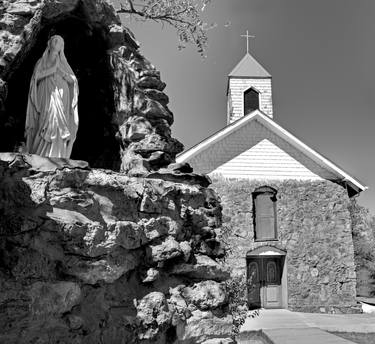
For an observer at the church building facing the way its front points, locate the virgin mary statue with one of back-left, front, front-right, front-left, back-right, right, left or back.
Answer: front

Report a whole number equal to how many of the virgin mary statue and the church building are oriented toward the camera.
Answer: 2

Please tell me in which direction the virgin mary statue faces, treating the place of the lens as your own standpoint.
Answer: facing the viewer

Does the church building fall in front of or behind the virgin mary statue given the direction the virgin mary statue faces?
behind

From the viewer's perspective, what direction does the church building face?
toward the camera
